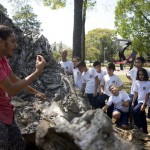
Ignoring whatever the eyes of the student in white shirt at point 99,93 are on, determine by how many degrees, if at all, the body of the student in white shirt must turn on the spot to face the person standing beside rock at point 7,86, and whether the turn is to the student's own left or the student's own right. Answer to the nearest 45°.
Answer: approximately 45° to the student's own left

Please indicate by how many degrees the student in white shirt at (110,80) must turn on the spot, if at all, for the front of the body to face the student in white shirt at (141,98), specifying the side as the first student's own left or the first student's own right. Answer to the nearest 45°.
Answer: approximately 90° to the first student's own left

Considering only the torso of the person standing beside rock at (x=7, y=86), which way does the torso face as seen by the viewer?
to the viewer's right
